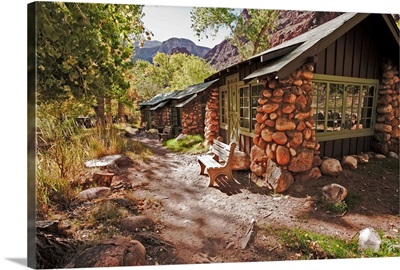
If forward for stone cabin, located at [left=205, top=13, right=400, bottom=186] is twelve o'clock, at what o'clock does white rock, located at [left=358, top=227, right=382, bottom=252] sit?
The white rock is roughly at 10 o'clock from the stone cabin.

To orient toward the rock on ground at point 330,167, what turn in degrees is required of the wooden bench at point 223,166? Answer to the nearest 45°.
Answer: approximately 135° to its left

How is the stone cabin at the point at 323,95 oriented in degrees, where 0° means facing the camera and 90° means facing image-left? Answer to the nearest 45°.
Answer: approximately 45°

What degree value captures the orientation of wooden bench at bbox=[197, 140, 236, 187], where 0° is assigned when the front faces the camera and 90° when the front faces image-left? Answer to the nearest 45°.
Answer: approximately 45°

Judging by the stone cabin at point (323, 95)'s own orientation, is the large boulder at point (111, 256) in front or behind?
in front

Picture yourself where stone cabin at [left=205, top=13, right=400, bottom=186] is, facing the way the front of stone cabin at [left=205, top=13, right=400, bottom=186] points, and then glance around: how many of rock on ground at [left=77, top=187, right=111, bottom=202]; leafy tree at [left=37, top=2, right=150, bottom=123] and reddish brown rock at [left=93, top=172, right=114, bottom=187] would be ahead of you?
3

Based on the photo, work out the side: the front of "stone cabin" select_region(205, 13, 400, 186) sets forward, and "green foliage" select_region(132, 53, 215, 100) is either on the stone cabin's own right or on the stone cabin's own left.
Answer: on the stone cabin's own right

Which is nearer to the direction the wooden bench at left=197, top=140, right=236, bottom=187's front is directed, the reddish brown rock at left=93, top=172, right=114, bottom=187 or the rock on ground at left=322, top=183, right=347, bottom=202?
the reddish brown rock

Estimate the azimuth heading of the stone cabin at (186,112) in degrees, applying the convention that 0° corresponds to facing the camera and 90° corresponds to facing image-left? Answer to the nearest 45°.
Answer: approximately 45°

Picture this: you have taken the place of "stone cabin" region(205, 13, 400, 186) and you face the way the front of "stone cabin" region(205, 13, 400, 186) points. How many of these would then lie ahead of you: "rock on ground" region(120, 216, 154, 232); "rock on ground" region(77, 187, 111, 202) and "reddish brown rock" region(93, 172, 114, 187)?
3
